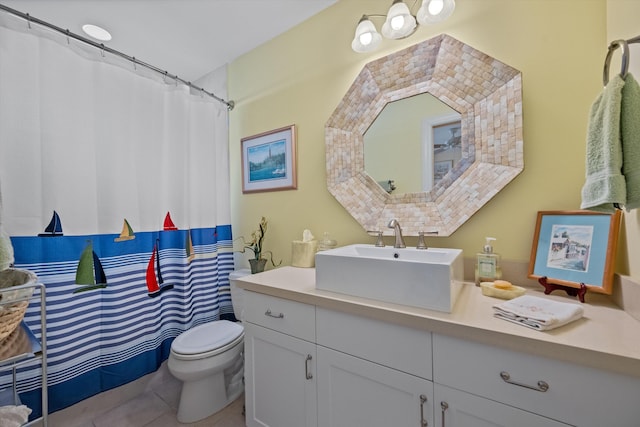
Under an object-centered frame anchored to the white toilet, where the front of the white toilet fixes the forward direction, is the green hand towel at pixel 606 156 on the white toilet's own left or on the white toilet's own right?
on the white toilet's own left

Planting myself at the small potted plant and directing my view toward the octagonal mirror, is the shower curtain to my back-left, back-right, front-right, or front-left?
back-right

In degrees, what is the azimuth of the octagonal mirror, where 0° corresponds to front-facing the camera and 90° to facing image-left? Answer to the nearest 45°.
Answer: approximately 45°

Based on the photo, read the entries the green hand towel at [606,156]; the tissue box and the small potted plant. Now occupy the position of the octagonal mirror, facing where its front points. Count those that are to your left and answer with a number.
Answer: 1

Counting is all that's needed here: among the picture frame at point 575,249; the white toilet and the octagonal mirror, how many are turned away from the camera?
0

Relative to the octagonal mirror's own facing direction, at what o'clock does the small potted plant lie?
The small potted plant is roughly at 2 o'clock from the octagonal mirror.

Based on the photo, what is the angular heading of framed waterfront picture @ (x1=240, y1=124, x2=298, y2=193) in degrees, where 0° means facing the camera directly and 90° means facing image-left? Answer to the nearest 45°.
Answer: approximately 45°

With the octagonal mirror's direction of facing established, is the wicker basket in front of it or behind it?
in front

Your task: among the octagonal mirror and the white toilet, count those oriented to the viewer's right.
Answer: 0

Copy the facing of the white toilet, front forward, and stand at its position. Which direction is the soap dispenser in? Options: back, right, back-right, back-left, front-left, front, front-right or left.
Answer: left

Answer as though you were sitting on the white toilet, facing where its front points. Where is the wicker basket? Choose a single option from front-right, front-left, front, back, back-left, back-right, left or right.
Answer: front

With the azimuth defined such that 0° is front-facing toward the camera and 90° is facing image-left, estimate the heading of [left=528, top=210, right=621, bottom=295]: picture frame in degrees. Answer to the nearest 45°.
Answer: approximately 45°

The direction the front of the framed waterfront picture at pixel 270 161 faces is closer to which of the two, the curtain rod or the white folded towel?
the curtain rod
